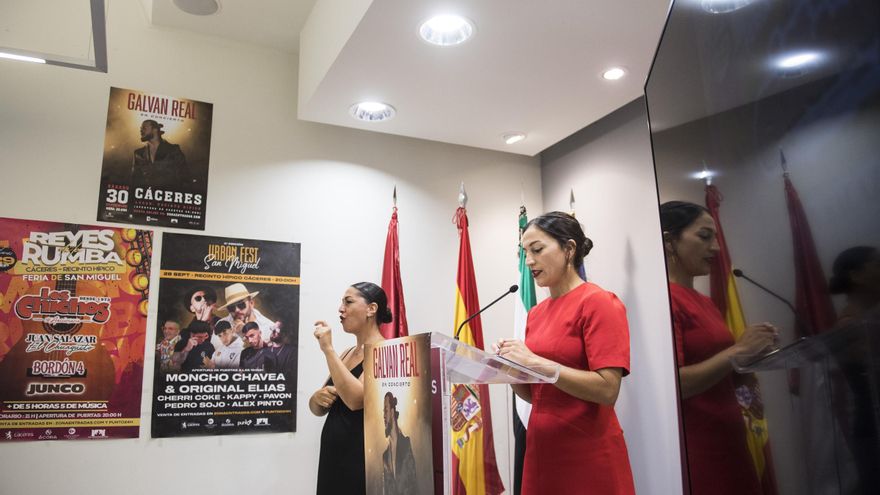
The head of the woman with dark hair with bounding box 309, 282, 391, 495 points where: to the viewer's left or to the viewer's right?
to the viewer's left

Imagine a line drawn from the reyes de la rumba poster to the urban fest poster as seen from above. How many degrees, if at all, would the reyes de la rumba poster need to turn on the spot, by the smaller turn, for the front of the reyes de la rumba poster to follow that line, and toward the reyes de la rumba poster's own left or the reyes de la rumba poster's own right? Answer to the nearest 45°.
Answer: approximately 90° to the reyes de la rumba poster's own left

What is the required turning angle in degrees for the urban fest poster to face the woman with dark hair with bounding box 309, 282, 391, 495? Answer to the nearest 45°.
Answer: approximately 45° to its left

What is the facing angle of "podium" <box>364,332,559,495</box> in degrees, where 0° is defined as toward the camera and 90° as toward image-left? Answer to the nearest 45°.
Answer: approximately 45°

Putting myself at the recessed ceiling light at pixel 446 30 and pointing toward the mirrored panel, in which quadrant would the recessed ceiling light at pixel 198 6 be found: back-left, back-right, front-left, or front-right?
back-right

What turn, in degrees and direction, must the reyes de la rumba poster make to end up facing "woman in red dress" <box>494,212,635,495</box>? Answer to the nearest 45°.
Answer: approximately 45° to its left

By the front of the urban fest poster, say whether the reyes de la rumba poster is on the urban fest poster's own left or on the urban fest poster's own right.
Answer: on the urban fest poster's own right

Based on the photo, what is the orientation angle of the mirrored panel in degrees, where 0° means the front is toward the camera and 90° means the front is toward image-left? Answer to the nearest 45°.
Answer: approximately 45°

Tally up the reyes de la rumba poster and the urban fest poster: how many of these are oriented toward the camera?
2

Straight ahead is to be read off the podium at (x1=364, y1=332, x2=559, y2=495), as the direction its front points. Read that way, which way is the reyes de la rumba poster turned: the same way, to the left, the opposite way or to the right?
to the left

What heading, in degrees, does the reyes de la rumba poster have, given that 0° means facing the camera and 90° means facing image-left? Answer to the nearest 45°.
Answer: approximately 0°

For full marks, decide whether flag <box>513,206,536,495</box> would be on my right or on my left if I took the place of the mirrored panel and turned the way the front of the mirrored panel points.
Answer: on my right

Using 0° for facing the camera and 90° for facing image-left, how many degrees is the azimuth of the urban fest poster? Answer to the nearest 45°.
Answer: approximately 0°
